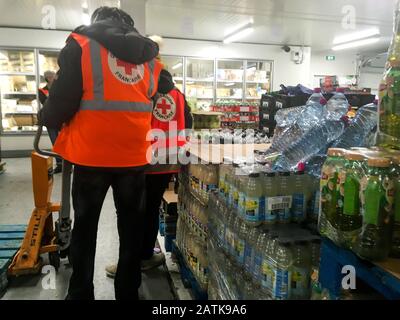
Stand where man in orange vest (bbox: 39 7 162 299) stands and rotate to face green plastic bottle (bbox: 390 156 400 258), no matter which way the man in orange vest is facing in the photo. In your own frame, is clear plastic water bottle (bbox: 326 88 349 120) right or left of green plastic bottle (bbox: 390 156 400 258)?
left

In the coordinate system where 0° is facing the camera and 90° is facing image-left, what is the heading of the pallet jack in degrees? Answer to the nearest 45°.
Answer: approximately 45°

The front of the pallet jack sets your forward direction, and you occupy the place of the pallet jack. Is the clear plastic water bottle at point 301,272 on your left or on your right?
on your left

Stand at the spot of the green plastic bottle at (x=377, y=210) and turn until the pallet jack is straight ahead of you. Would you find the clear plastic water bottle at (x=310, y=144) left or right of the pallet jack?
right

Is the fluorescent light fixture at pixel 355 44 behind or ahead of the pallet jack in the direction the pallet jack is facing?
behind

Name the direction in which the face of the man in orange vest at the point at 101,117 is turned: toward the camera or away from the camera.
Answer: away from the camera

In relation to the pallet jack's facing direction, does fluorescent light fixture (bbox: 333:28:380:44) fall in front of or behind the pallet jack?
behind
